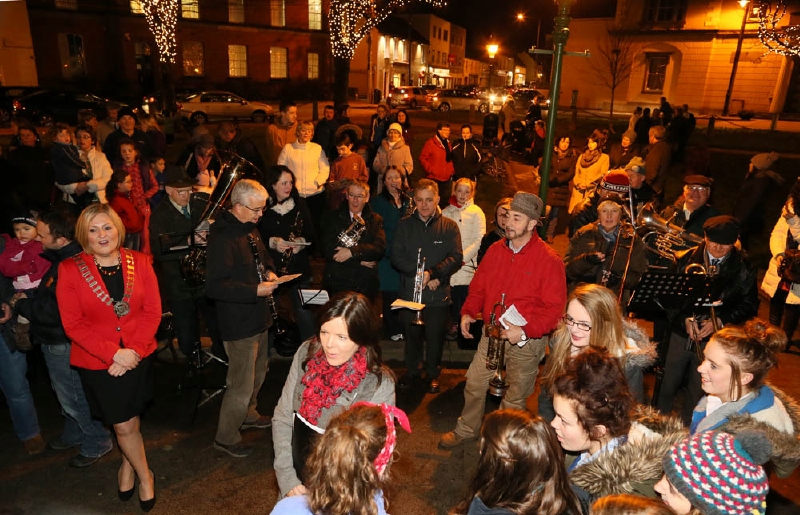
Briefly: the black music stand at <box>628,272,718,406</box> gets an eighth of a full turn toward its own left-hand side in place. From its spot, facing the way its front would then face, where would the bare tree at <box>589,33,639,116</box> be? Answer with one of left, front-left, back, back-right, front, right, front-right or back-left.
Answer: front-right

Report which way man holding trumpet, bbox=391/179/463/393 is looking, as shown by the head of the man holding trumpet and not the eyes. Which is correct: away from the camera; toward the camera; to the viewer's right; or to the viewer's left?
toward the camera

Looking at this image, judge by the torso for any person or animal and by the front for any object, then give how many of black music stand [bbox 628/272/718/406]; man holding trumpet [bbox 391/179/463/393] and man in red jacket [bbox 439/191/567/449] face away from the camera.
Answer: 1

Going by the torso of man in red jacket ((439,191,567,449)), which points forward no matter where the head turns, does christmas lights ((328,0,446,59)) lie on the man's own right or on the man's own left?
on the man's own right

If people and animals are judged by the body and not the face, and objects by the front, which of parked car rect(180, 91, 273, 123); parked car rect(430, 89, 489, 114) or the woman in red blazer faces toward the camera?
the woman in red blazer

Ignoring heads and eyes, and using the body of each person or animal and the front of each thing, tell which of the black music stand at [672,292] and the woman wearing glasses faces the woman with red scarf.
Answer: the woman wearing glasses

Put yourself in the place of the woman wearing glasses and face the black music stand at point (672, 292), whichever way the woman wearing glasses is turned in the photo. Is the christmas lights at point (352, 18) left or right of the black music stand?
left

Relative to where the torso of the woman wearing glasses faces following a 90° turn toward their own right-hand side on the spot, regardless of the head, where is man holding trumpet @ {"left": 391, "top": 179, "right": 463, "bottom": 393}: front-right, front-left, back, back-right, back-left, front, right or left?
front

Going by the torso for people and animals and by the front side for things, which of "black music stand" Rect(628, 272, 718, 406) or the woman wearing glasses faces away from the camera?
the black music stand

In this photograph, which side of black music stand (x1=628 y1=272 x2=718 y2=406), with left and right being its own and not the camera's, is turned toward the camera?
back

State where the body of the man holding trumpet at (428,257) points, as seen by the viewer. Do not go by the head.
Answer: toward the camera

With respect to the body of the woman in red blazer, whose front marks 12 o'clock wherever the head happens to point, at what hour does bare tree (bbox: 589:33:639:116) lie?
The bare tree is roughly at 8 o'clock from the woman in red blazer.

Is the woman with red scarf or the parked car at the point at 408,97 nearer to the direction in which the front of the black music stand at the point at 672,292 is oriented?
the parked car

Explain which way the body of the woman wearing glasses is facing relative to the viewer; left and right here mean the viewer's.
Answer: facing the viewer and to the left of the viewer

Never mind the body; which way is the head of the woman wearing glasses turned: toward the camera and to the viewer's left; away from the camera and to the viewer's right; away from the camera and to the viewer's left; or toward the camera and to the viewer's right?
toward the camera and to the viewer's left
